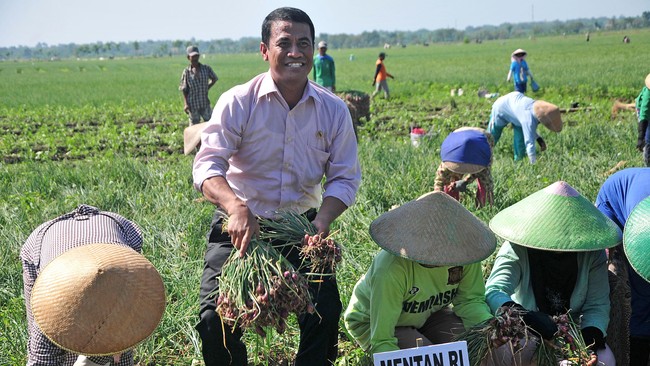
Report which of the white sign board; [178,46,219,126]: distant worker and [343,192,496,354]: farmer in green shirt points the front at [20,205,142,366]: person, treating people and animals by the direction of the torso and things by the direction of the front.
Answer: the distant worker

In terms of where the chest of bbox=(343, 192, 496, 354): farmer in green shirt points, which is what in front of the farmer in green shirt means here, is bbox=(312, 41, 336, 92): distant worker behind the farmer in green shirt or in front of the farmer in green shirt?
behind

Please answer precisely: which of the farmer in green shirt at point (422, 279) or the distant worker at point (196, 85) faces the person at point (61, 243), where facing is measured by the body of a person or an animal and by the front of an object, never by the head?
the distant worker

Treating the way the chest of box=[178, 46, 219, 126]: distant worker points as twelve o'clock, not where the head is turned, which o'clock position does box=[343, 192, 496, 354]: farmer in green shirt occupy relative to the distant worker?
The farmer in green shirt is roughly at 12 o'clock from the distant worker.

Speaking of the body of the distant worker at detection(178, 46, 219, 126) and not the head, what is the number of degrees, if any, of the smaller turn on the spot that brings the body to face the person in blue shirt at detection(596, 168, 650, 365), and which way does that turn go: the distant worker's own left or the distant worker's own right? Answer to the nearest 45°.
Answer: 0° — they already face them

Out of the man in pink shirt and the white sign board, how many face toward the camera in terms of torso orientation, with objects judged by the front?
2

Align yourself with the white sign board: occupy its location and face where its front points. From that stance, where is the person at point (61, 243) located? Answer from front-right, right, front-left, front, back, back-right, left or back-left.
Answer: right

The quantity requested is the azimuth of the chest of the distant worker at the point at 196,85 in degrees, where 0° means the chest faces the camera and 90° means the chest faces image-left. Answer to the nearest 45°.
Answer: approximately 0°

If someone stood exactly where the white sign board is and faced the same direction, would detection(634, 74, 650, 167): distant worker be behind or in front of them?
behind

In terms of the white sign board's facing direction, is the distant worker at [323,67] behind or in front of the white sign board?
behind

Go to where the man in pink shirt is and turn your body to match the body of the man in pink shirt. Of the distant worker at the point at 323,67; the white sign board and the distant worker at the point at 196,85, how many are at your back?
2

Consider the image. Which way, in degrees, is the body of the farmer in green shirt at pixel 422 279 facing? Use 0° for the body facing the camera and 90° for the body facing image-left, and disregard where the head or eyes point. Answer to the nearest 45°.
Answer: approximately 315°

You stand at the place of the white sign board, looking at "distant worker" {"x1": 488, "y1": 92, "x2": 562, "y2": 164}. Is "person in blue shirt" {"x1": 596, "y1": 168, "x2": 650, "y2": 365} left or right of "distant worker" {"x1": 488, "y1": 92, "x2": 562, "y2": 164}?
right
